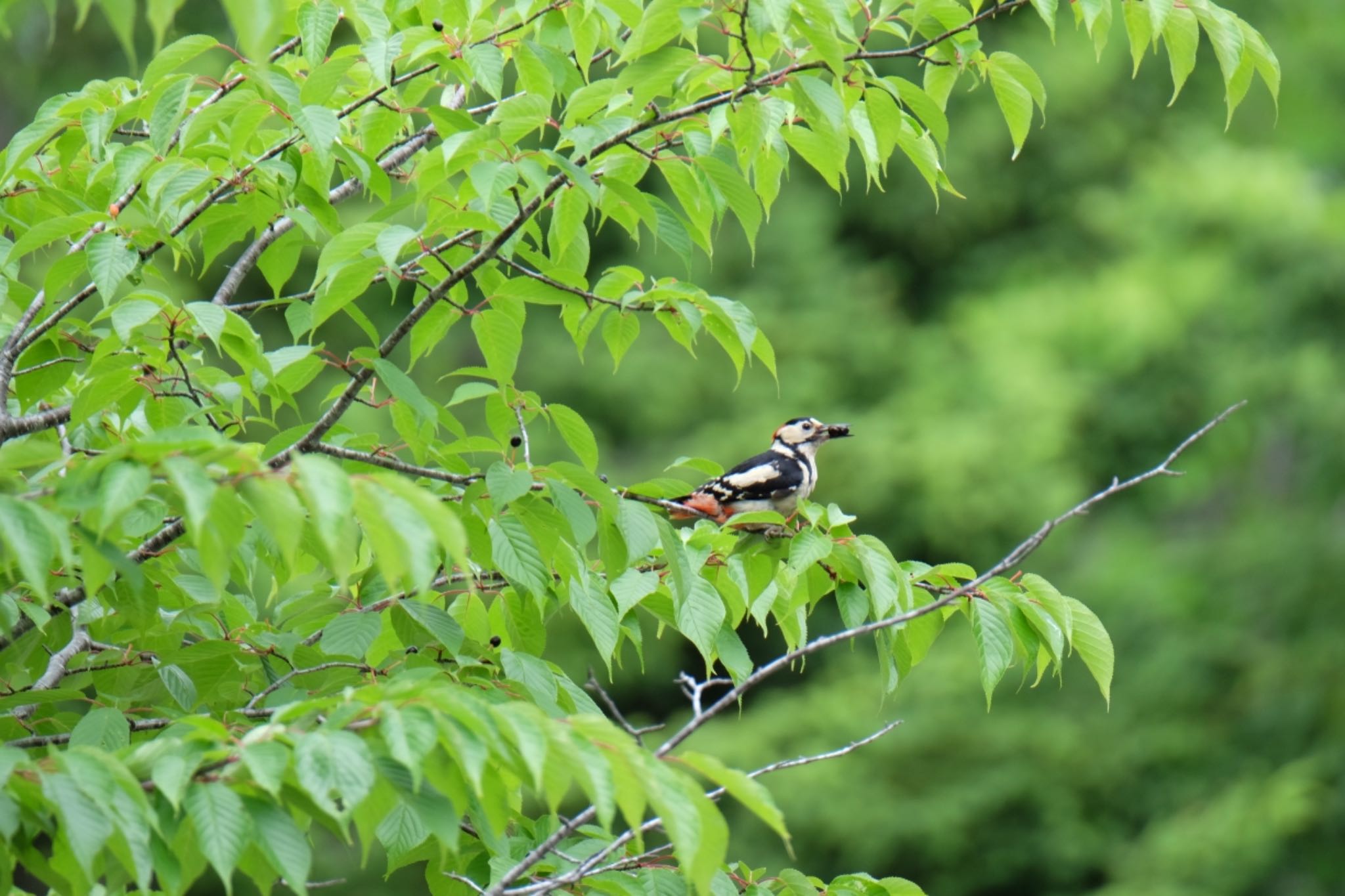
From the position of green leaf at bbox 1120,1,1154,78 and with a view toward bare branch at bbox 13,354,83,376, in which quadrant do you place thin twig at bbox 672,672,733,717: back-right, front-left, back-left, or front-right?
front-left

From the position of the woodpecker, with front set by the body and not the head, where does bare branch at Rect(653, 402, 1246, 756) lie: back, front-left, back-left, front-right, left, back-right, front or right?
front

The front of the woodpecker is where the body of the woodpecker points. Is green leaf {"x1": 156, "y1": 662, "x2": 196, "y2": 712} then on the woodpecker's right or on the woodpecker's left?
on the woodpecker's right

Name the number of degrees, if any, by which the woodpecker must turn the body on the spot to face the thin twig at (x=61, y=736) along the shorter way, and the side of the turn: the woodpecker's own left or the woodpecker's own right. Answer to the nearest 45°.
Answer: approximately 135° to the woodpecker's own right

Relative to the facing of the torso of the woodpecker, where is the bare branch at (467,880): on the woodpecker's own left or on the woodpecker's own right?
on the woodpecker's own right

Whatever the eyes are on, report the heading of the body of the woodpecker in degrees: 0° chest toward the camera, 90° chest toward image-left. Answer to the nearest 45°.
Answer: approximately 270°

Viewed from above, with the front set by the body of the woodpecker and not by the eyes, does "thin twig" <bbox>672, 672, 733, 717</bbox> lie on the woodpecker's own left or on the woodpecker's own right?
on the woodpecker's own right

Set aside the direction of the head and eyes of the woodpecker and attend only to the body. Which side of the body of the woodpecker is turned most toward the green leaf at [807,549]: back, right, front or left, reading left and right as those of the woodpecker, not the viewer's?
front
